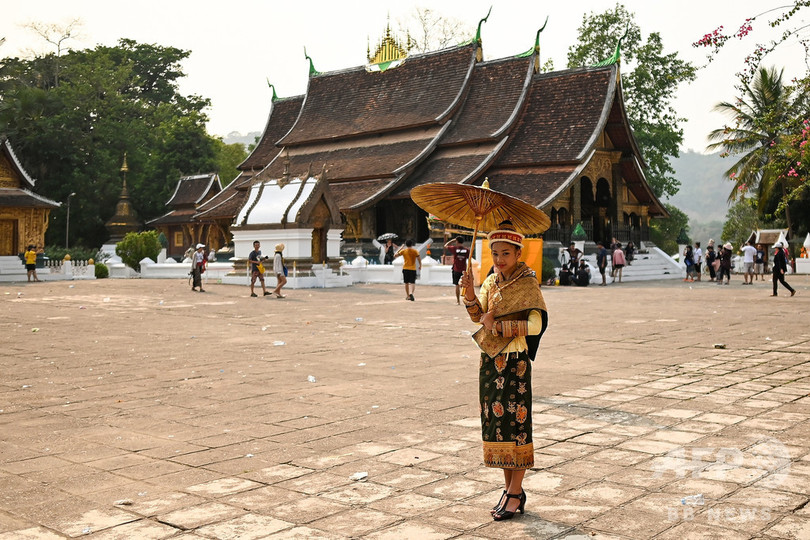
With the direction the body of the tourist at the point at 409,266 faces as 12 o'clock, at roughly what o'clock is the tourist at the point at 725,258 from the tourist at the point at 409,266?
the tourist at the point at 725,258 is roughly at 2 o'clock from the tourist at the point at 409,266.

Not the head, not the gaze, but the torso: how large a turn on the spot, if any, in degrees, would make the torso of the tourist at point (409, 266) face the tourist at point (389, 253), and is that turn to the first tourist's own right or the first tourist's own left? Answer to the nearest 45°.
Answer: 0° — they already face them

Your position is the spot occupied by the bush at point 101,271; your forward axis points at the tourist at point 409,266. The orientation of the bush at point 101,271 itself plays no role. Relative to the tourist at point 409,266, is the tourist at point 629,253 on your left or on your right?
left

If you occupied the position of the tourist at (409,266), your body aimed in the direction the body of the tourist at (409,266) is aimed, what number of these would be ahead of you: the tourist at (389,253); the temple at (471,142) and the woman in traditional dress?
2

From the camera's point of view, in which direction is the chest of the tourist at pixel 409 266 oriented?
away from the camera

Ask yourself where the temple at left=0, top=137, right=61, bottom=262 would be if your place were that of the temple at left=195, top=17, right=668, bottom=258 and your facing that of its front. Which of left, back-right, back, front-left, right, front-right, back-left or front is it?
back-right

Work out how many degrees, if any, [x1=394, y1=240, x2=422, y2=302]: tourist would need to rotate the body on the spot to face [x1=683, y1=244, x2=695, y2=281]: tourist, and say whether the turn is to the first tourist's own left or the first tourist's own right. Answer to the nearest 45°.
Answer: approximately 45° to the first tourist's own right

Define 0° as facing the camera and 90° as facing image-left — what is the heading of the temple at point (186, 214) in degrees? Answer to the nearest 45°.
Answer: approximately 315°
